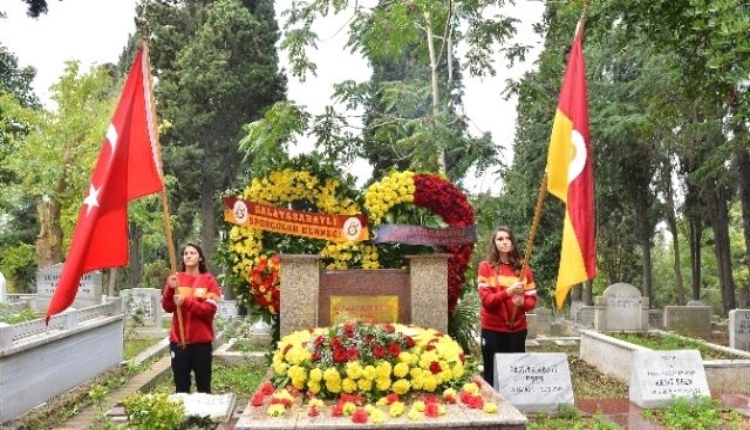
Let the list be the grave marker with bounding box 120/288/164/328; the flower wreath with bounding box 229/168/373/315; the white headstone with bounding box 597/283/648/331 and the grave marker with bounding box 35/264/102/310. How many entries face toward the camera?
4

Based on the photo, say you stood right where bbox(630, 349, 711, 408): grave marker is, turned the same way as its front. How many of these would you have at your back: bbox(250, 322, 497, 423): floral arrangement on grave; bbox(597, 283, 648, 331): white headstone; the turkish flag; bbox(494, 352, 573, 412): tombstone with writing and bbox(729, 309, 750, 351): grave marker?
2

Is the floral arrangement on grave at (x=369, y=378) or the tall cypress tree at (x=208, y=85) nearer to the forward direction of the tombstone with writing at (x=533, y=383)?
the floral arrangement on grave

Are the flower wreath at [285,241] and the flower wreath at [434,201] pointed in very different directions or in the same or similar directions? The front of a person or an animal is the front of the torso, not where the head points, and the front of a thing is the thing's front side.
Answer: same or similar directions

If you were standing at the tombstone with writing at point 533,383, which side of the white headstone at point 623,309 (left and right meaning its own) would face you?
front

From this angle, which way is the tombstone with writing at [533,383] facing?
toward the camera

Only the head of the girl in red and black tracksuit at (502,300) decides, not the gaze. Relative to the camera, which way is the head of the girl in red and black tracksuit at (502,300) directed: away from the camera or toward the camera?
toward the camera

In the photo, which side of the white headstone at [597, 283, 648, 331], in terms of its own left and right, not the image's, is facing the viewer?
front

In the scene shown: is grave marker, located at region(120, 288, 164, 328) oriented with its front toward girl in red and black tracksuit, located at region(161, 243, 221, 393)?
yes

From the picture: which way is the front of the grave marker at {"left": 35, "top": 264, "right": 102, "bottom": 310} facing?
toward the camera

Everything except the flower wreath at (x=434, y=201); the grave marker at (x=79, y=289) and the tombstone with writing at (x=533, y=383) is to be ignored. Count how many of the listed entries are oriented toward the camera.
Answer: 3

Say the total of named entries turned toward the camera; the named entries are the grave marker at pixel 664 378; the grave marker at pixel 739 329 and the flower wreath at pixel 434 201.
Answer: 3

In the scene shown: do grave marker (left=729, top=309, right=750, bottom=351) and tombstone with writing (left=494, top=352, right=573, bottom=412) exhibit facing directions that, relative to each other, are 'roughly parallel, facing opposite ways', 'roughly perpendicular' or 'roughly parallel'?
roughly parallel

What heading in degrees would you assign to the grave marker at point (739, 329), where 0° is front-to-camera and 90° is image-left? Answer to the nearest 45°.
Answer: approximately 0°

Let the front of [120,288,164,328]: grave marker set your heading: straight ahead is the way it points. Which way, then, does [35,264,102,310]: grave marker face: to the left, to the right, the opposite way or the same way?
the same way
